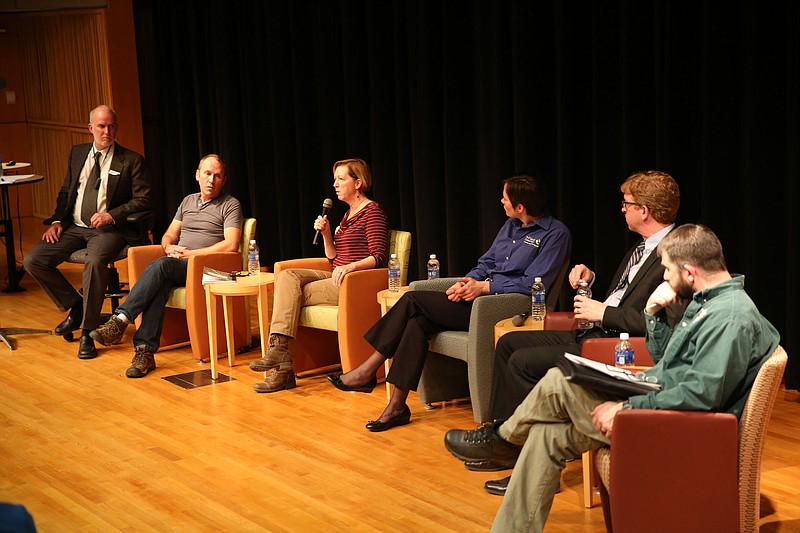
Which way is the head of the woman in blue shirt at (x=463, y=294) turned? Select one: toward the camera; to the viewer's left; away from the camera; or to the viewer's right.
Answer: to the viewer's left

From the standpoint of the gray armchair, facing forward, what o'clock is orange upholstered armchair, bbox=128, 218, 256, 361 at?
The orange upholstered armchair is roughly at 3 o'clock from the gray armchair.

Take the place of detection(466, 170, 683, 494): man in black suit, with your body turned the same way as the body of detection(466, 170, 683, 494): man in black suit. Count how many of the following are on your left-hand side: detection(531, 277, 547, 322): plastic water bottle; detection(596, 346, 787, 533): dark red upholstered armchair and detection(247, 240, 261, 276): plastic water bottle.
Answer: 1

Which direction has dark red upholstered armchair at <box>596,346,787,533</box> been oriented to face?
to the viewer's left

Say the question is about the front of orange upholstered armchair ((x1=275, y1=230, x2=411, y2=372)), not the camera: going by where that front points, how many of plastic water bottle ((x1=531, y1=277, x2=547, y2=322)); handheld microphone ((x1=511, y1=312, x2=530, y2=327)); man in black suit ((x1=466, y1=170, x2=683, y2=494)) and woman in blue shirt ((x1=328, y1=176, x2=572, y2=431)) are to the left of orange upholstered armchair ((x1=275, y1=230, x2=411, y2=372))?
4

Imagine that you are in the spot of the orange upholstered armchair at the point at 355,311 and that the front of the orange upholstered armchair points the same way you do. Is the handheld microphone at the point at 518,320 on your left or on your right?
on your left

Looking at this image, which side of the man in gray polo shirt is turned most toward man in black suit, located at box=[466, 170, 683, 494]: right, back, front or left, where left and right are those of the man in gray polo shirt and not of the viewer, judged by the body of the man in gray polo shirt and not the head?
left

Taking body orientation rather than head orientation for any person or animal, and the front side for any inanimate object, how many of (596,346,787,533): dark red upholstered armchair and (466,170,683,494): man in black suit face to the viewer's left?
2

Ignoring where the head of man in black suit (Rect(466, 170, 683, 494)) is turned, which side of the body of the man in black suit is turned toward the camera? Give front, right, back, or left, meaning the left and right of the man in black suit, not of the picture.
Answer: left

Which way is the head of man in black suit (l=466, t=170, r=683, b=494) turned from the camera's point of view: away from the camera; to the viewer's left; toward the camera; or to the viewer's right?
to the viewer's left
